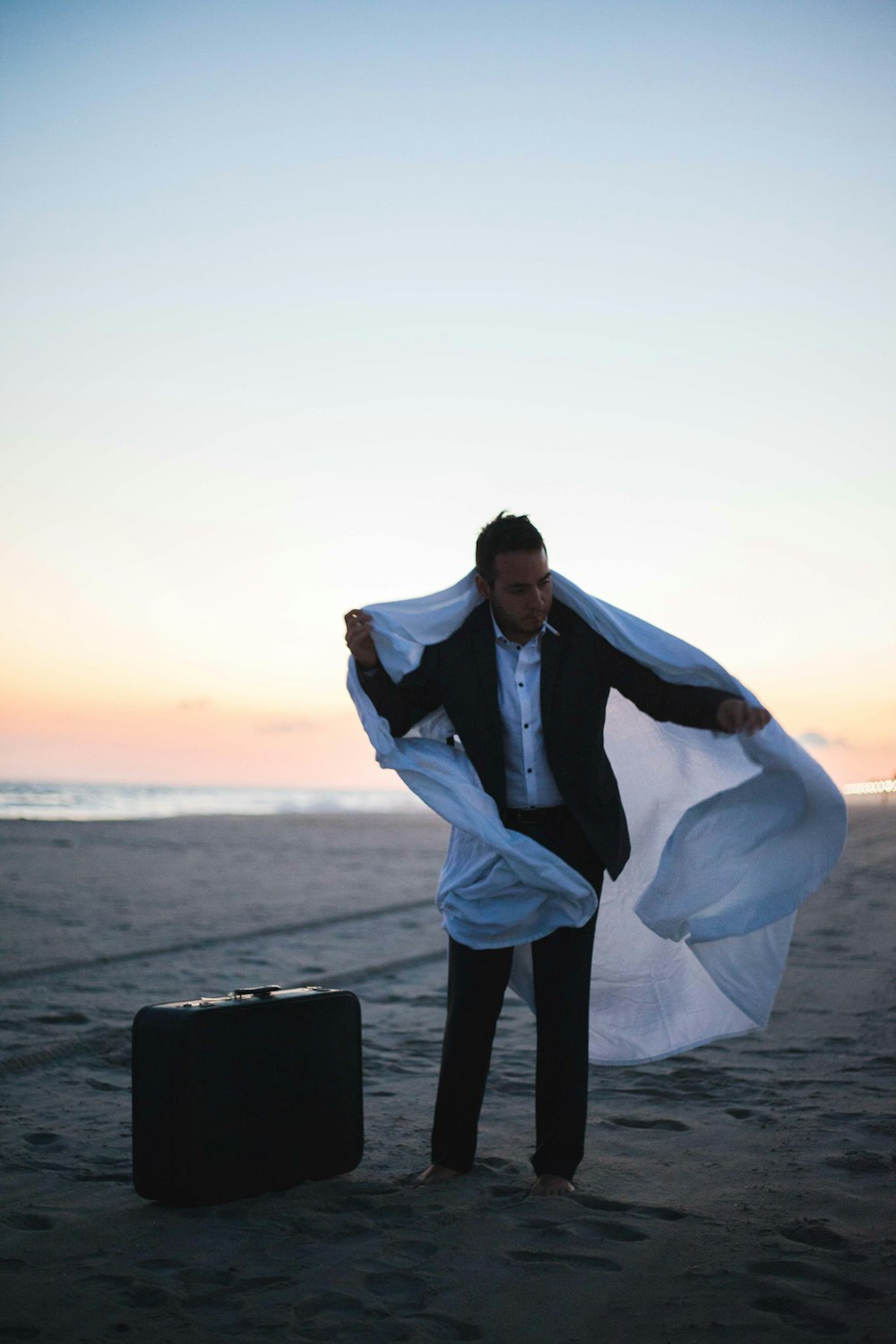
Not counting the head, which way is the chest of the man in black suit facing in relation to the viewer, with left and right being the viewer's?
facing the viewer
